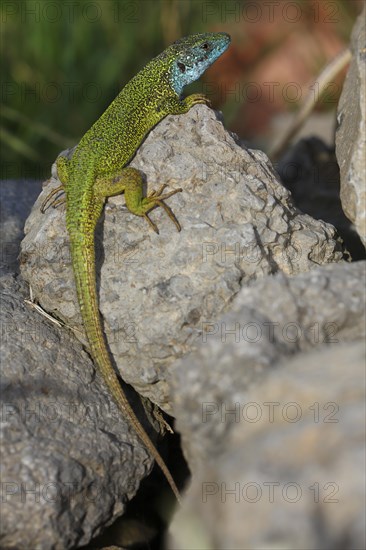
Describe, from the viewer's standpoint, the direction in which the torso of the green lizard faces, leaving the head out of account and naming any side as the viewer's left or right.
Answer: facing away from the viewer and to the right of the viewer

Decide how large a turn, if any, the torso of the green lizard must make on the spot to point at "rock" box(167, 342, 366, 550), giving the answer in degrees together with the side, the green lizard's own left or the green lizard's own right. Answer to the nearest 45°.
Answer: approximately 135° to the green lizard's own right

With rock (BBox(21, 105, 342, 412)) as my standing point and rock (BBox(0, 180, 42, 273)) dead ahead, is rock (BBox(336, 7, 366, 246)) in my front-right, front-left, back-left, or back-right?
back-right

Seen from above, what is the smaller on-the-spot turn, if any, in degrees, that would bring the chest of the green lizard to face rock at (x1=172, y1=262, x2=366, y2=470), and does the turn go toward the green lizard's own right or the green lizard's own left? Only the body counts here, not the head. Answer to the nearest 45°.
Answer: approximately 135° to the green lizard's own right

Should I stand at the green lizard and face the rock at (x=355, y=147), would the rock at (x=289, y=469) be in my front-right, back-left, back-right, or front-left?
front-right

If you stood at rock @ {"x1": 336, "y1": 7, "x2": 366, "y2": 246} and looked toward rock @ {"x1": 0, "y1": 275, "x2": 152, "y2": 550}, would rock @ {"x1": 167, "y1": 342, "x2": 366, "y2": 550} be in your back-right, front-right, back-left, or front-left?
front-left

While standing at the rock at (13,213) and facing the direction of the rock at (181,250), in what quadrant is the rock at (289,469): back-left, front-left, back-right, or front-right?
front-right

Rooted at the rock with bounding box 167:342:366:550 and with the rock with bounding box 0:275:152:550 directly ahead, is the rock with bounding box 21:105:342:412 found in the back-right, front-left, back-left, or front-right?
front-right
